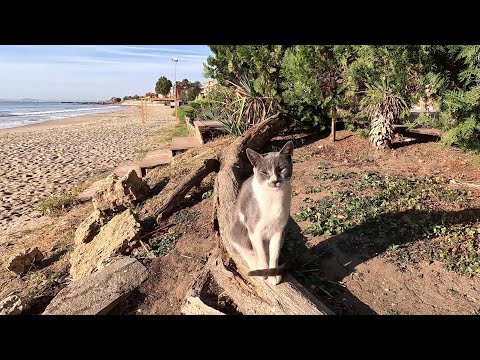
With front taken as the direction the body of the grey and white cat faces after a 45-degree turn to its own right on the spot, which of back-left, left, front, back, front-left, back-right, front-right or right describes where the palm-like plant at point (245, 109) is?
back

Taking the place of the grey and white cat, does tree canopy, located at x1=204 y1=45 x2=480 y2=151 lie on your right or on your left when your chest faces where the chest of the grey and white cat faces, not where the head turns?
on your left

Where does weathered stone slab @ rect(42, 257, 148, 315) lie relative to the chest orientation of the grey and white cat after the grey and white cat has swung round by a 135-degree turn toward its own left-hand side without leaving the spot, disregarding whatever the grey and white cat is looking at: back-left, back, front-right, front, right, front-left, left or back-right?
left

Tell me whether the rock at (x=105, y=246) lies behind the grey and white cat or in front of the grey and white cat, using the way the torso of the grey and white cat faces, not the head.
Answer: behind

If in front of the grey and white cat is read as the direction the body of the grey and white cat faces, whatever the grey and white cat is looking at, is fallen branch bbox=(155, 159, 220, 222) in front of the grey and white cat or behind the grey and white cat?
behind

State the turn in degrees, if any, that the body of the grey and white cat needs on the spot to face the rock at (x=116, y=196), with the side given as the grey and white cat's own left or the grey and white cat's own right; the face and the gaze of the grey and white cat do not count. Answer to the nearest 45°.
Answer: approximately 180°

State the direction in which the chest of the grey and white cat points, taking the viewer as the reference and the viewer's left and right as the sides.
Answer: facing the viewer and to the right of the viewer

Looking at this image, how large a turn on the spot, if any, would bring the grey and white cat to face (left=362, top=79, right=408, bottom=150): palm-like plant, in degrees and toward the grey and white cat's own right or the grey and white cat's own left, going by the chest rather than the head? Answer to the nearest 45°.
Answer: approximately 90° to the grey and white cat's own left
